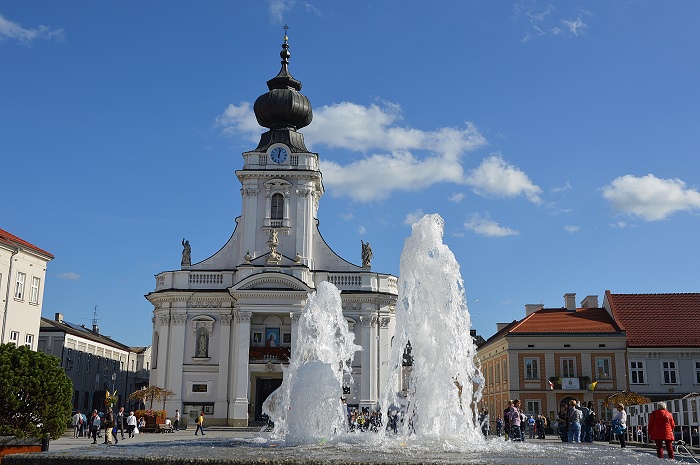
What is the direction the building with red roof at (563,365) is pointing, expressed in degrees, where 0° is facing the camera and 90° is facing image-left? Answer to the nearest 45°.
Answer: approximately 0°

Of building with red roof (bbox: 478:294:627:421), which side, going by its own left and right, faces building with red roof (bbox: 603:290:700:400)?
left

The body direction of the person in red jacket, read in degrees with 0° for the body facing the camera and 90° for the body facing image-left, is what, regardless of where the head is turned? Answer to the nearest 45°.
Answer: approximately 180°

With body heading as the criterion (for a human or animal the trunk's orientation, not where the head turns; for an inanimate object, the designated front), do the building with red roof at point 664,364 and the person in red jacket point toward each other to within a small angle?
yes

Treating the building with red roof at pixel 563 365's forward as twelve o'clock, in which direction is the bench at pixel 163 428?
The bench is roughly at 2 o'clock from the building with red roof.

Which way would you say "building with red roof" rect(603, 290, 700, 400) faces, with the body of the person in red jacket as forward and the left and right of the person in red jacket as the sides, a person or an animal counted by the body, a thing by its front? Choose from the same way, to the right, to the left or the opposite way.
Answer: the opposite way

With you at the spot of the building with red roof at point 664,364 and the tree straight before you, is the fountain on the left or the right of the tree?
left

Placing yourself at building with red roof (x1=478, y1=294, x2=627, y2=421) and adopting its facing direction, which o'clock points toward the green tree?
The green tree is roughly at 1 o'clock from the building with red roof.
